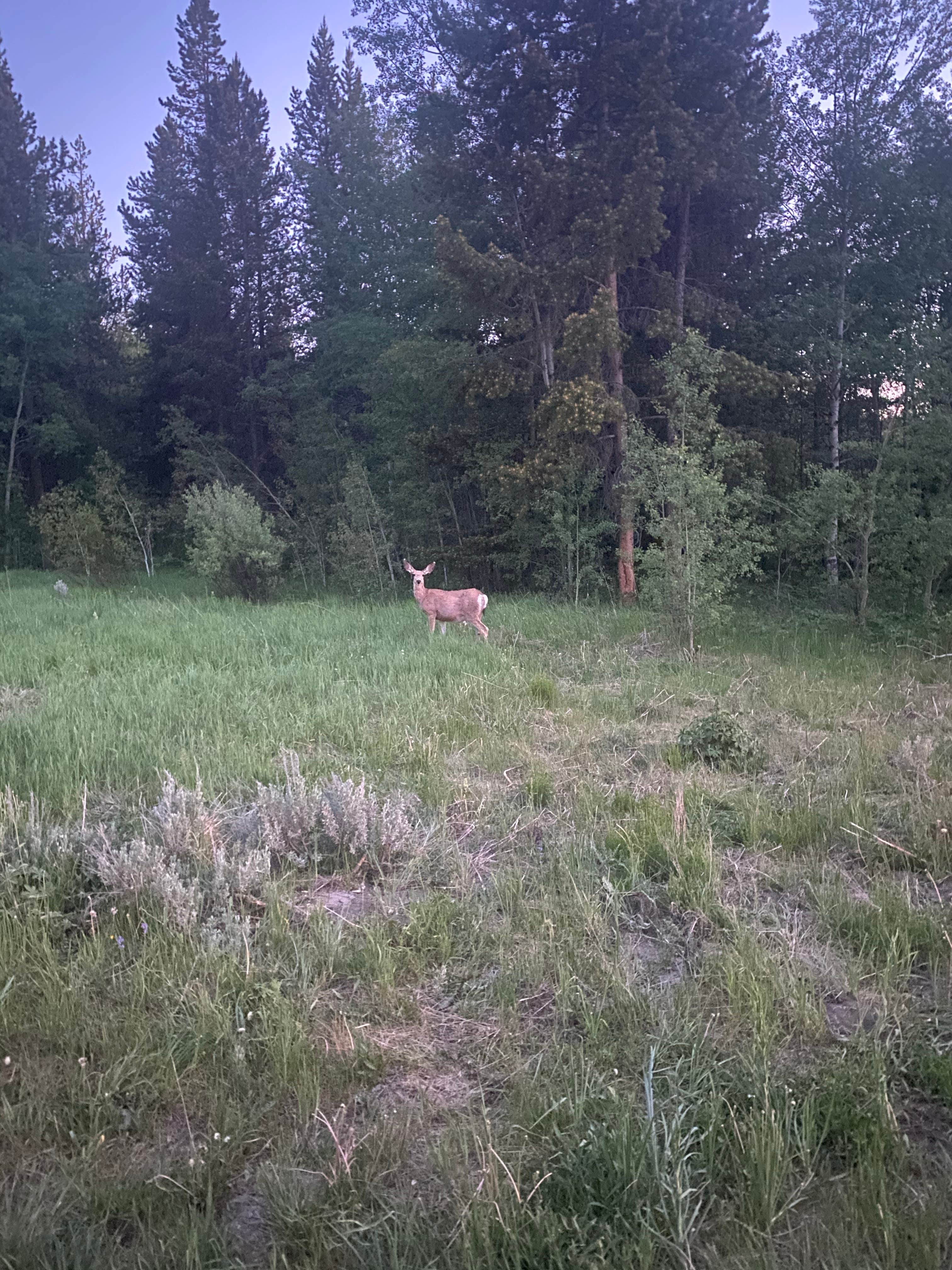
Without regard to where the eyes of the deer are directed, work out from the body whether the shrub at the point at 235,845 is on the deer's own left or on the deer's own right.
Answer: on the deer's own left

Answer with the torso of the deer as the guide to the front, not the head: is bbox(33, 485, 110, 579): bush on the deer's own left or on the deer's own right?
on the deer's own right

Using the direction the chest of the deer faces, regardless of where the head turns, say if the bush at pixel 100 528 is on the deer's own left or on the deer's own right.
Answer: on the deer's own right

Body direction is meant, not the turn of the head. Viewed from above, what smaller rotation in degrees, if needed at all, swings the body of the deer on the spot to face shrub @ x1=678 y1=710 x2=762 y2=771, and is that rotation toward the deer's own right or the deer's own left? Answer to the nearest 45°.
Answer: approximately 90° to the deer's own left

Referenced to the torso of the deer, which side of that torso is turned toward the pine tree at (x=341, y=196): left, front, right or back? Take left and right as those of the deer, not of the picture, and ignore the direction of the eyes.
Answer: right

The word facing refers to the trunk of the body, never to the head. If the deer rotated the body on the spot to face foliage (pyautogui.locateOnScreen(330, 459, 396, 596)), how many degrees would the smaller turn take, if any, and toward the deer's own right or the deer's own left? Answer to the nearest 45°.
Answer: approximately 90° to the deer's own right

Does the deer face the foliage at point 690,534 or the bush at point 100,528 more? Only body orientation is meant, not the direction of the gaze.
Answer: the bush

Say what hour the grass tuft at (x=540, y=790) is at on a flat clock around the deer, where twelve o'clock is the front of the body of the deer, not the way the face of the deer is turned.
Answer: The grass tuft is roughly at 9 o'clock from the deer.

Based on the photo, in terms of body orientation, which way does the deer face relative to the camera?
to the viewer's left

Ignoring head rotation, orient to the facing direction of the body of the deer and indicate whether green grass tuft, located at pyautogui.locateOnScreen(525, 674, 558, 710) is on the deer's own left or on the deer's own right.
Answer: on the deer's own left

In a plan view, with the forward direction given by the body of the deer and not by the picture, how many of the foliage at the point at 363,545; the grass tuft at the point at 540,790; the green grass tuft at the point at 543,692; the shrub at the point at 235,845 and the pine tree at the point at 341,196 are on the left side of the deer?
3

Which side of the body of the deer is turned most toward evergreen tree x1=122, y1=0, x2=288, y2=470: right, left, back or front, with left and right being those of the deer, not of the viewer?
right
